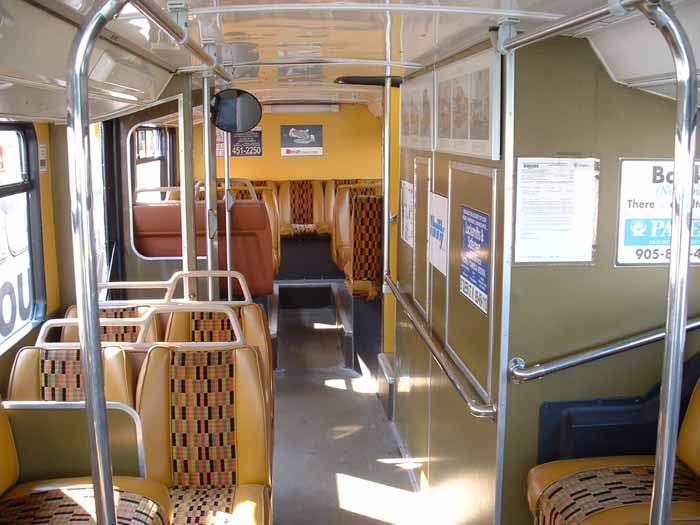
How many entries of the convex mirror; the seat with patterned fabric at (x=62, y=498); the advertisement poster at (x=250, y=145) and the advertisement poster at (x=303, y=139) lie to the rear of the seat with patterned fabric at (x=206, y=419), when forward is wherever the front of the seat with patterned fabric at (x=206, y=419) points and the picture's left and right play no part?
3

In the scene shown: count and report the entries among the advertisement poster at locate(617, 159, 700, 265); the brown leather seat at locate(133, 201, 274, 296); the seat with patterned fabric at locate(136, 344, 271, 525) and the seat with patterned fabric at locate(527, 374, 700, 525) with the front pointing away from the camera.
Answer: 1

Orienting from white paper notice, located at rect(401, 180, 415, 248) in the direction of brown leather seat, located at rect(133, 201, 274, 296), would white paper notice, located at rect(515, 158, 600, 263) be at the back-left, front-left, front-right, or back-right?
back-left

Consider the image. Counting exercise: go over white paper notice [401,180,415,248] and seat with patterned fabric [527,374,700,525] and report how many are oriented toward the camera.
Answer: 0

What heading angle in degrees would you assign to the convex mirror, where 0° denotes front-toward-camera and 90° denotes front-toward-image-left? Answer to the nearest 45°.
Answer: approximately 0°

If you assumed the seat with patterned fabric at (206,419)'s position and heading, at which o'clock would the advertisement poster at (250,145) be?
The advertisement poster is roughly at 6 o'clock from the seat with patterned fabric.

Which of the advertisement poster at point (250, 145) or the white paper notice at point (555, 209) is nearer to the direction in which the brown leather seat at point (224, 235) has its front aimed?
the advertisement poster

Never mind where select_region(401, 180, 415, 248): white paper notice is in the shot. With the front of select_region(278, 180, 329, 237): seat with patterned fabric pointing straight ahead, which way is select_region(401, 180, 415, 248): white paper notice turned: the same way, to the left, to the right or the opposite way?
to the right

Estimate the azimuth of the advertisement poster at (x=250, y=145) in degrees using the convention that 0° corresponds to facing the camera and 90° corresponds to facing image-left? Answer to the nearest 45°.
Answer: approximately 0°
